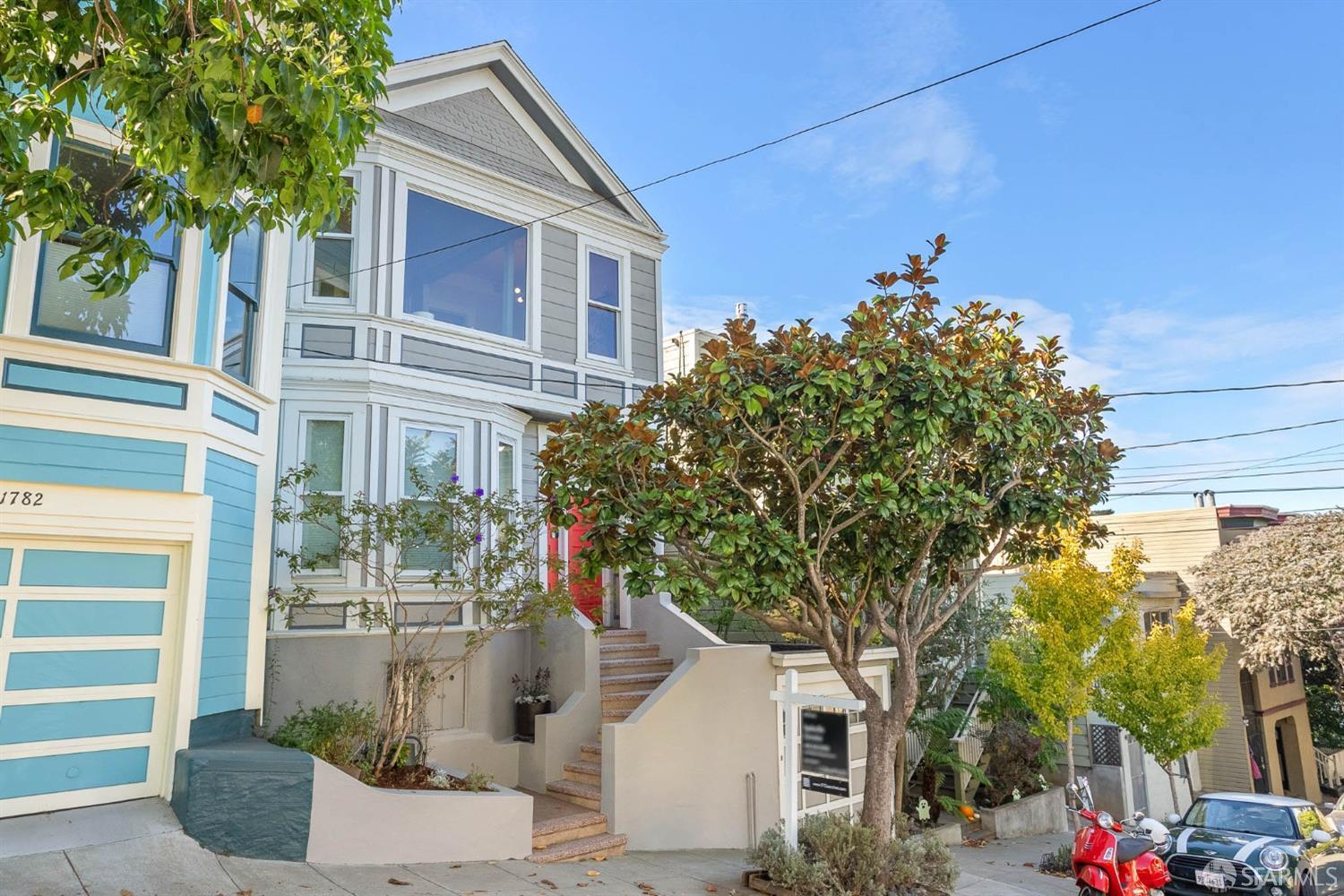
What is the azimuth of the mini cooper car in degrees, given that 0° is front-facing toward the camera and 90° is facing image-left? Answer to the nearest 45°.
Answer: approximately 45°

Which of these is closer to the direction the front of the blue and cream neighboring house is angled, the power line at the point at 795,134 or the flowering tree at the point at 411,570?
the power line

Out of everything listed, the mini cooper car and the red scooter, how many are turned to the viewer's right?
0

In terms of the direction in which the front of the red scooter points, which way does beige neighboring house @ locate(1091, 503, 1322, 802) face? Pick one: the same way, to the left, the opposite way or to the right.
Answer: to the left

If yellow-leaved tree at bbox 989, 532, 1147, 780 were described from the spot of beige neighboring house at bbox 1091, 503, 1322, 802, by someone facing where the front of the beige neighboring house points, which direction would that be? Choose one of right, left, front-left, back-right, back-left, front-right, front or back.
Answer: front-right

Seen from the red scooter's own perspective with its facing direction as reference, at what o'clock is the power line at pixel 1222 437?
The power line is roughly at 5 o'clock from the red scooter.

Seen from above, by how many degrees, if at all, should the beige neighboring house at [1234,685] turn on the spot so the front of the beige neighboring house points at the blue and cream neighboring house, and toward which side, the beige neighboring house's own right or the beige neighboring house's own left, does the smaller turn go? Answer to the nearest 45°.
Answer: approximately 45° to the beige neighboring house's own right

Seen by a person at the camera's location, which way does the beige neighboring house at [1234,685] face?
facing the viewer and to the right of the viewer
